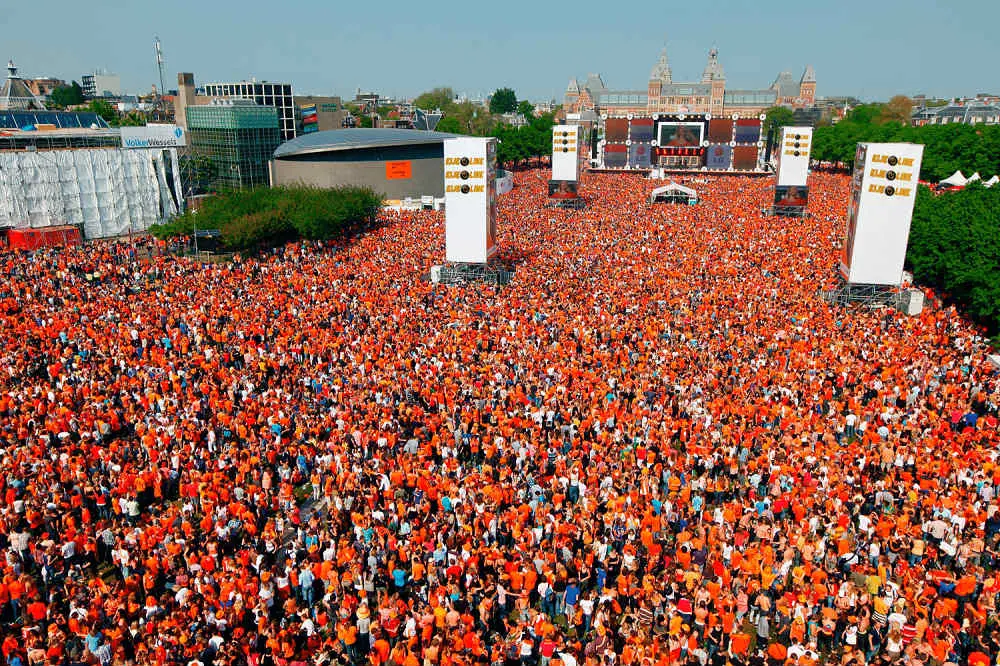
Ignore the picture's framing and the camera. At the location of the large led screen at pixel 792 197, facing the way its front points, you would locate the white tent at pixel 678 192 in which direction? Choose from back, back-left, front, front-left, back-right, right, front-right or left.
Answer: right

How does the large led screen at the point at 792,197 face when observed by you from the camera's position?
facing the viewer

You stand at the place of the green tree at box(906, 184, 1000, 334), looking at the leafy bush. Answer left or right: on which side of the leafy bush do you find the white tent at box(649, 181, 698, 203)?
right

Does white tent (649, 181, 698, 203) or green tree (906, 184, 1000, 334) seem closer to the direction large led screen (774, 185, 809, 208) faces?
the green tree

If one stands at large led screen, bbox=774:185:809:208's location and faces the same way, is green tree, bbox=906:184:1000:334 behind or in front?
in front

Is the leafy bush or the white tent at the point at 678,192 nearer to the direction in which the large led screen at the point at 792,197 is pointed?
the leafy bush

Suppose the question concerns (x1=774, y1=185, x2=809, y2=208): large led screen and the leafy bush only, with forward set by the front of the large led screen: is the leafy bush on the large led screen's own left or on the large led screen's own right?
on the large led screen's own right

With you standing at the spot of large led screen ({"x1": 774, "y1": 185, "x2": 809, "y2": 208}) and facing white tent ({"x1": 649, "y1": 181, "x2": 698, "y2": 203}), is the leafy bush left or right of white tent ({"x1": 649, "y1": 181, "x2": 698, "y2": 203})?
left
